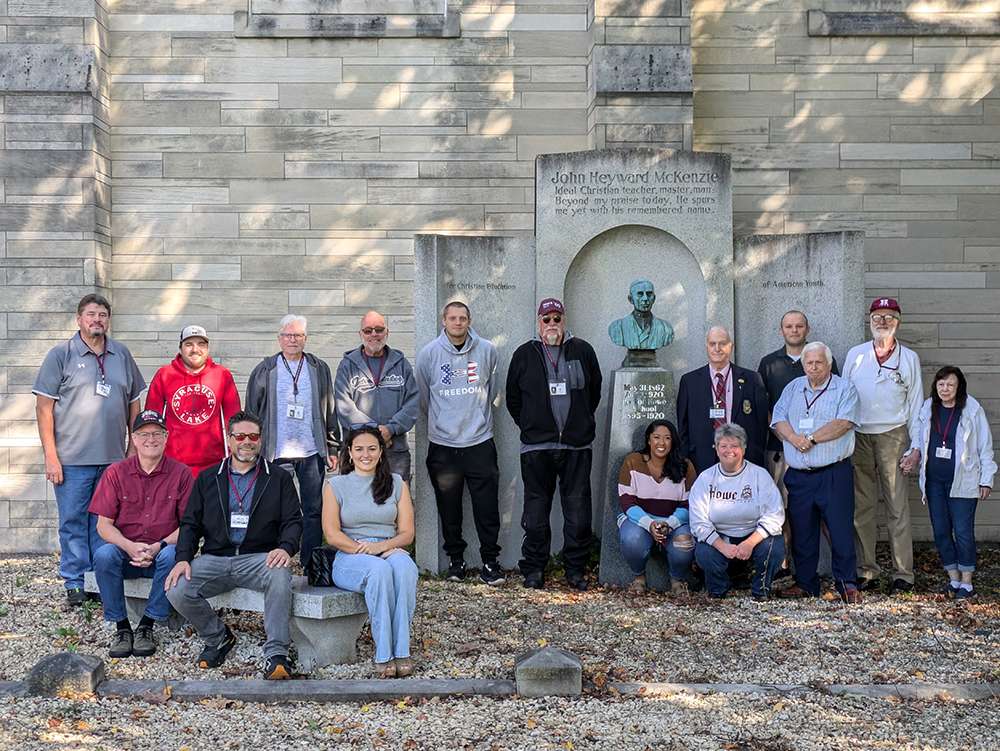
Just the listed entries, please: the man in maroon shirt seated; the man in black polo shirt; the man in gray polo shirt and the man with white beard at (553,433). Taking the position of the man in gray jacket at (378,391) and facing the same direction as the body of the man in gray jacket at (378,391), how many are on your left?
2

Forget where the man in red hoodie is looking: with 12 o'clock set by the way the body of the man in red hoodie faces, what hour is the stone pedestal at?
The stone pedestal is roughly at 9 o'clock from the man in red hoodie.

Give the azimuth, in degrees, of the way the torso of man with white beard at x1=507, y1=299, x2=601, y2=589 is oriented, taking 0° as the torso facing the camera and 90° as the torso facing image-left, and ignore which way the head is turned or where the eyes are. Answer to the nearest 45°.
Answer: approximately 0°

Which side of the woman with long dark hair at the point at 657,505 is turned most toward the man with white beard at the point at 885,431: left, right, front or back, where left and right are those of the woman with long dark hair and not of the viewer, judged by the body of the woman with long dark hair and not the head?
left

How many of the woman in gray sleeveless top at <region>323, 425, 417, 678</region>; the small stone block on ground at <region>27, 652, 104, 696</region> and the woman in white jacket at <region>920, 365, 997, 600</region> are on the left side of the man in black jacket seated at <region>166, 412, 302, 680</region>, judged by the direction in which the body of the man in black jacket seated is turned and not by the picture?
2

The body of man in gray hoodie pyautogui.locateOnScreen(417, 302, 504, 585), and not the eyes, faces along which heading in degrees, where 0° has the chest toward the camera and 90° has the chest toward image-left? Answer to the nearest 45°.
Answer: approximately 0°

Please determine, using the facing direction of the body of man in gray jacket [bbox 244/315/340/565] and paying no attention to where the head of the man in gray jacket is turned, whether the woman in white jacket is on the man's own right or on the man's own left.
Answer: on the man's own left
